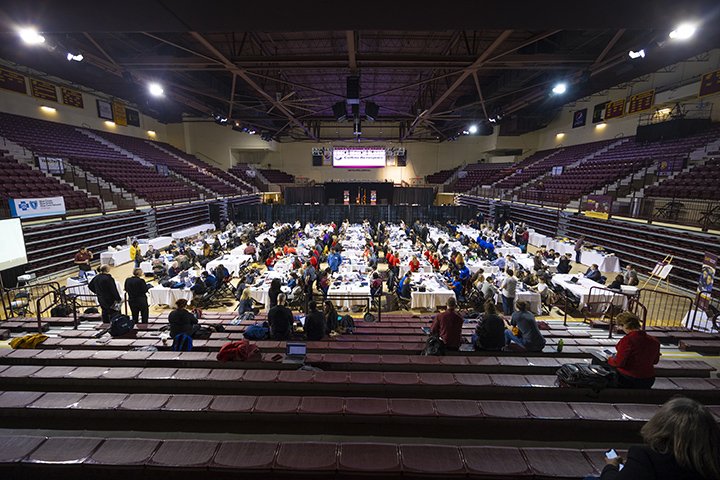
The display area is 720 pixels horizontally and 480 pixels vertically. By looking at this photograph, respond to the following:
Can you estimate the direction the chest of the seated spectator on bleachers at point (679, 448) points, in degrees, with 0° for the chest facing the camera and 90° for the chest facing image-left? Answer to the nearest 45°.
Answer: approximately 135°

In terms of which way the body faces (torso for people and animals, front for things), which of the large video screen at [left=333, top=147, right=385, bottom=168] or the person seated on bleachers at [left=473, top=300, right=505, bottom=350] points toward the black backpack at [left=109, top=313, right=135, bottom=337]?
the large video screen

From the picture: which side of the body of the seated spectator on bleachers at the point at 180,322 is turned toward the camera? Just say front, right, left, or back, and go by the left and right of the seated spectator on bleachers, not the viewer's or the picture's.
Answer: back

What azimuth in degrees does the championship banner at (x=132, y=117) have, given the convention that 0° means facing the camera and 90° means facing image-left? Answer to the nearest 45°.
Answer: approximately 315°

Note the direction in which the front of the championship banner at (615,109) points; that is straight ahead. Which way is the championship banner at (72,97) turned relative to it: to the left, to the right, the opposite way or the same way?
the opposite way

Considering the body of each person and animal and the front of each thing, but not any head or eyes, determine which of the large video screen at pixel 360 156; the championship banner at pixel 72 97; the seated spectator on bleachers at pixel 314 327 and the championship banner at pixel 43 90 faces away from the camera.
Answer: the seated spectator on bleachers

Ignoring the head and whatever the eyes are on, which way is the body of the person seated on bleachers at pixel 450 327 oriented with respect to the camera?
away from the camera

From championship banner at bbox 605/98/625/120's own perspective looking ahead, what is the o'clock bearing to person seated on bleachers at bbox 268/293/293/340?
The person seated on bleachers is roughly at 11 o'clock from the championship banner.

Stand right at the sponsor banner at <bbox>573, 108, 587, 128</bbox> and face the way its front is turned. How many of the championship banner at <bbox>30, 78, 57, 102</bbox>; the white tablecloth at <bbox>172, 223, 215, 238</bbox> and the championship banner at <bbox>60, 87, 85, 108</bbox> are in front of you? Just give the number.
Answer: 3

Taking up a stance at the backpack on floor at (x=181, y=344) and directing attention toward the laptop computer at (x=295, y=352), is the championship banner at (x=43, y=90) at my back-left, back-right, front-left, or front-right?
back-left

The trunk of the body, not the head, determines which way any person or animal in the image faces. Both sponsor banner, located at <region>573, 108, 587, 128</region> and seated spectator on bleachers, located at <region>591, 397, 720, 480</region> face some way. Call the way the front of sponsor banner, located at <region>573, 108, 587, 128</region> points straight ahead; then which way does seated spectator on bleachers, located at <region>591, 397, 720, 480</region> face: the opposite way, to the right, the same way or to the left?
to the right

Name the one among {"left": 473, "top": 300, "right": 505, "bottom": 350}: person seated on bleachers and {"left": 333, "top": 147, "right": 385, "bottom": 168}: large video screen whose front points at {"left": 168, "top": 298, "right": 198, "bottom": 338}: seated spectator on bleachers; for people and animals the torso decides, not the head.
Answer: the large video screen
